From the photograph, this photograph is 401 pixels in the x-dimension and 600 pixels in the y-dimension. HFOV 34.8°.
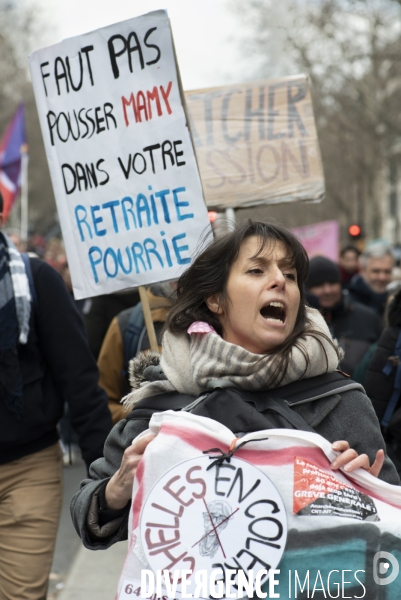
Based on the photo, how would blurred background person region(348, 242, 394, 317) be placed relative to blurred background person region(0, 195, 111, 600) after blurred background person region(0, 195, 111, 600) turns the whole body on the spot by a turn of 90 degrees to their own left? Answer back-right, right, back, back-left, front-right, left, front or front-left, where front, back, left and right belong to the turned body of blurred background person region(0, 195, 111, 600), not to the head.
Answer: front-left

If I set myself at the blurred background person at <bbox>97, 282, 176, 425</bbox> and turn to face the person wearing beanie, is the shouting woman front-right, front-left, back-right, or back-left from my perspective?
back-right

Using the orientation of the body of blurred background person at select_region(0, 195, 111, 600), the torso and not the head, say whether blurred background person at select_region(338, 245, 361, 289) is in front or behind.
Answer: behind

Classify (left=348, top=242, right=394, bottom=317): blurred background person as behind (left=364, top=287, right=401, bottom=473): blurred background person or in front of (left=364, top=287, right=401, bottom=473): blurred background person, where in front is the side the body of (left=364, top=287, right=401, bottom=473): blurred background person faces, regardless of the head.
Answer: behind

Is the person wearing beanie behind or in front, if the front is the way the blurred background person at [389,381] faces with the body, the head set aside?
behind

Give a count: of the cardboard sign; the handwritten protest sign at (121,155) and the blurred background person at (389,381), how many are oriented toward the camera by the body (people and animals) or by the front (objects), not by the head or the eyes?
3

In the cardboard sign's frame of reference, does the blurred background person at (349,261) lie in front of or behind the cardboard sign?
behind
